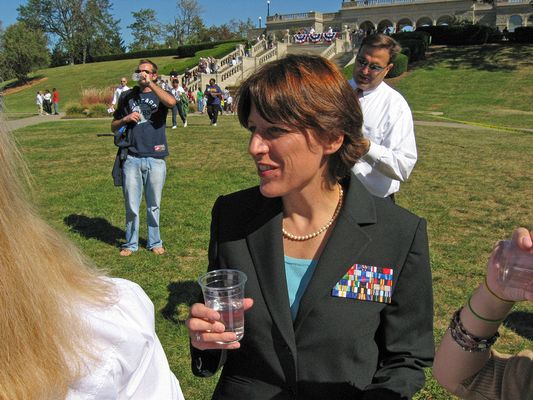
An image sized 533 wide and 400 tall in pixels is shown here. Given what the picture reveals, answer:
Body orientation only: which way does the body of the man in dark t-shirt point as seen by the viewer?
toward the camera

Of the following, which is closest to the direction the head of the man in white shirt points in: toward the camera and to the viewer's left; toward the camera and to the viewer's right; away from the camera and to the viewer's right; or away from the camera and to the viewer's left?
toward the camera and to the viewer's left

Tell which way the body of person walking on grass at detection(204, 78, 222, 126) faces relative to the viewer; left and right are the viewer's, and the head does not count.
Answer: facing the viewer

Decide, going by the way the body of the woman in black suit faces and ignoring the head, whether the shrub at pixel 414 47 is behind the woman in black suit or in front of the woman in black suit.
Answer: behind

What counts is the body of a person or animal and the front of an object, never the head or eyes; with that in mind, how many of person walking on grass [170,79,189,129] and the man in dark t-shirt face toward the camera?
2

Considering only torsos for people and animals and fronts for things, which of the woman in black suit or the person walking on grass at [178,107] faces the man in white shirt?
the person walking on grass

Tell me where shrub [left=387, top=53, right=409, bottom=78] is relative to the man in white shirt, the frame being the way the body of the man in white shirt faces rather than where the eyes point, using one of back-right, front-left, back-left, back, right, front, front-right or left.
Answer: back-right

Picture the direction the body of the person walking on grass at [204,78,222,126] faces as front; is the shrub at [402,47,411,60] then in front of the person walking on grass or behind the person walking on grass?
behind

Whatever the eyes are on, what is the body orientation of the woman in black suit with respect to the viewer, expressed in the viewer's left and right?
facing the viewer and to the left of the viewer

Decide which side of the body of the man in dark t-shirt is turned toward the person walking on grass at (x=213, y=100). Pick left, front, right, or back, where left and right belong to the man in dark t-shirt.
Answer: back

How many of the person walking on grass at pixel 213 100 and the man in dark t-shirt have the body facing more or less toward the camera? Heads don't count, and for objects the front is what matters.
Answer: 2

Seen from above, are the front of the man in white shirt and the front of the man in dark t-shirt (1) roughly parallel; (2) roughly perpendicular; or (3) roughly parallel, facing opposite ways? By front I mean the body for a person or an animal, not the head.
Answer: roughly perpendicular

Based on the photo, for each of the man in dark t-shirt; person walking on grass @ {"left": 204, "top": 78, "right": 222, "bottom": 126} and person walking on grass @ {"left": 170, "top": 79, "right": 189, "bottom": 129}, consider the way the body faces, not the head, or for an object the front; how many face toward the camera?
3

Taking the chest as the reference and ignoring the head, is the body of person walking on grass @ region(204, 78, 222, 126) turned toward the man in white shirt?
yes
